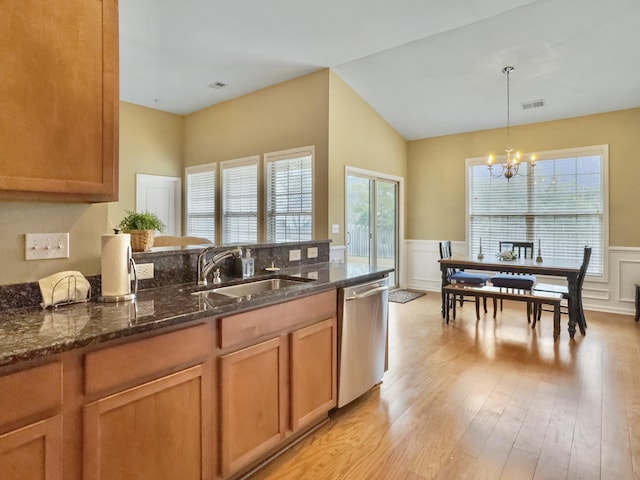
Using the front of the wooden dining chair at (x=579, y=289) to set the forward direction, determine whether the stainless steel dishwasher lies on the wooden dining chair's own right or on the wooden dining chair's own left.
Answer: on the wooden dining chair's own left

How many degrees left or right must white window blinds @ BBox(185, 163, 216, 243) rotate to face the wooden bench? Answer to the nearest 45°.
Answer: approximately 90° to its left

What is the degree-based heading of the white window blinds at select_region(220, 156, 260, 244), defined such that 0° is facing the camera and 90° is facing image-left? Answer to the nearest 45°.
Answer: approximately 45°

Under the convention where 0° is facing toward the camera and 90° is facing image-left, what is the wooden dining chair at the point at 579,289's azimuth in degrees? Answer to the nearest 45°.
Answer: approximately 90°

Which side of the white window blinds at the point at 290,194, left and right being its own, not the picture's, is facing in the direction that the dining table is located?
left

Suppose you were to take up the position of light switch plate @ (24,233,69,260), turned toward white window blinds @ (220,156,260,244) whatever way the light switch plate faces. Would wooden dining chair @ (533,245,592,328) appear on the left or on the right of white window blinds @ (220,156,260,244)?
right

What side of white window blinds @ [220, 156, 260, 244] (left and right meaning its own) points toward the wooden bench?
left

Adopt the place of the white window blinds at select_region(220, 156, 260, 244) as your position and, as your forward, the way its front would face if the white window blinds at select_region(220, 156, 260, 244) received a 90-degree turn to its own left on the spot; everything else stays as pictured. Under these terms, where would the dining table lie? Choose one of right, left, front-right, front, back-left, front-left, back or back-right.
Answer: front

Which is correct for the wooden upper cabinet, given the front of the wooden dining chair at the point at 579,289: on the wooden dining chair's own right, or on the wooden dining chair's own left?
on the wooden dining chair's own left

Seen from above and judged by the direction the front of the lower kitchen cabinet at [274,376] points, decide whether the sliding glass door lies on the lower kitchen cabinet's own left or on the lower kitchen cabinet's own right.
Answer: on the lower kitchen cabinet's own left

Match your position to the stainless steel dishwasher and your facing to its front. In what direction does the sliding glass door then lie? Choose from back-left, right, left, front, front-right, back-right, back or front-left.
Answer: back-left

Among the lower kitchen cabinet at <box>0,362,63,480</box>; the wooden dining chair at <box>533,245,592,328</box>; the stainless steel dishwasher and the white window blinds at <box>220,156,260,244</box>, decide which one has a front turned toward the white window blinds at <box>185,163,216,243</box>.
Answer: the wooden dining chair

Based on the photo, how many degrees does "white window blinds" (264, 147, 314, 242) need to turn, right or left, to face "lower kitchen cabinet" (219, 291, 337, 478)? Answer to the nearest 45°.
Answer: approximately 45° to its left

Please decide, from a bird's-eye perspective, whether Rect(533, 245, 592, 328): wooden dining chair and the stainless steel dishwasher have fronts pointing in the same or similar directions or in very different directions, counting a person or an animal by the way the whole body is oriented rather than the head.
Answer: very different directions
